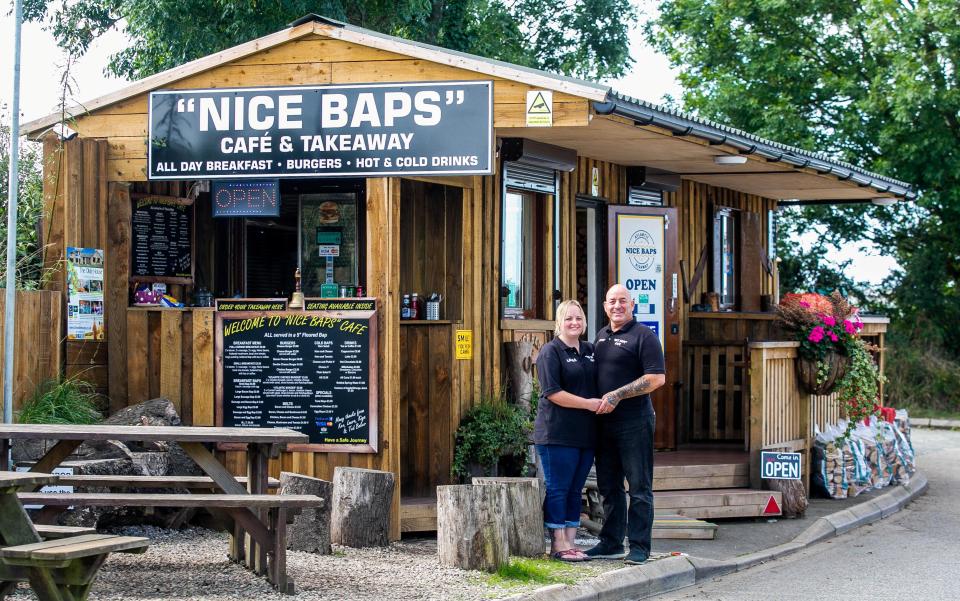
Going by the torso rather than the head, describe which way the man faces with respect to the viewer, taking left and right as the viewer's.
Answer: facing the viewer and to the left of the viewer

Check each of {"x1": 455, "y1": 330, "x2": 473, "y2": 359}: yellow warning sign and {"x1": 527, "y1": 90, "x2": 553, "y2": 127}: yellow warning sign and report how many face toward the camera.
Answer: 2

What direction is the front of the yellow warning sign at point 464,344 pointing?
toward the camera

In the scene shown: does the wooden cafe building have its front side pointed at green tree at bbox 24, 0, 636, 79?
no

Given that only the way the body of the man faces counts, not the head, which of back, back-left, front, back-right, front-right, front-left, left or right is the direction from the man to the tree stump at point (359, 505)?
front-right

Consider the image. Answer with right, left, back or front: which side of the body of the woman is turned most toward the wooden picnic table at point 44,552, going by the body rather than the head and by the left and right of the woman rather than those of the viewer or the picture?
right

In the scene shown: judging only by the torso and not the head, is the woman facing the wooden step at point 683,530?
no

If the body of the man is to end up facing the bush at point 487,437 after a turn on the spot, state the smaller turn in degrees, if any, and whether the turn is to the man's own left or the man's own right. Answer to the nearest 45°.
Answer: approximately 90° to the man's own right

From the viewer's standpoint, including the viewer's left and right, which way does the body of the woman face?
facing the viewer and to the right of the viewer

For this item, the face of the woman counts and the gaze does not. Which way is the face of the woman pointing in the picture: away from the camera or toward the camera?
toward the camera

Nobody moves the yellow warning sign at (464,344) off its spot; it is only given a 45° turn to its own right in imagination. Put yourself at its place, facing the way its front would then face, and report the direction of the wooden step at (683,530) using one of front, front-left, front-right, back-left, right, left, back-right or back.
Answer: back-left

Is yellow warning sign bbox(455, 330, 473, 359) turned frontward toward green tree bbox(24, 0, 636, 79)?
no

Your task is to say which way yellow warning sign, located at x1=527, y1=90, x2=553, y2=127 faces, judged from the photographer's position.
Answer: facing the viewer

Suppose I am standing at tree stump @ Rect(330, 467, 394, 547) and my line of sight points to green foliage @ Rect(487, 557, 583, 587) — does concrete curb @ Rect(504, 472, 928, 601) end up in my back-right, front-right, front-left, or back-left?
front-left
